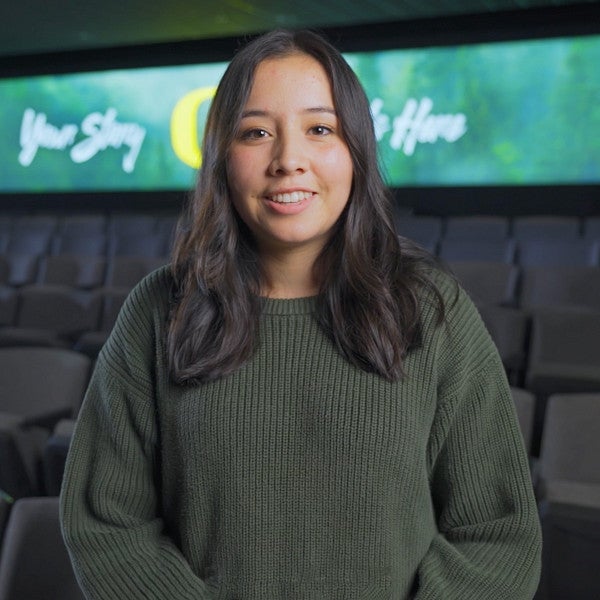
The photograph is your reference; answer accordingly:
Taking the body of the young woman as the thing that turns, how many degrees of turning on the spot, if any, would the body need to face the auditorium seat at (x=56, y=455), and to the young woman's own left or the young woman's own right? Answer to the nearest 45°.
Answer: approximately 135° to the young woman's own right

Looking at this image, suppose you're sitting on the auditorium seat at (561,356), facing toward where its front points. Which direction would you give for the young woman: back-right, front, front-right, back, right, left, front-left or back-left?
back

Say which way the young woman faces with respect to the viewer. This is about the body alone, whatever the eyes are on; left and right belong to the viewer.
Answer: facing the viewer

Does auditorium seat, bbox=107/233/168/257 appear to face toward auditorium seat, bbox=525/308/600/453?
no

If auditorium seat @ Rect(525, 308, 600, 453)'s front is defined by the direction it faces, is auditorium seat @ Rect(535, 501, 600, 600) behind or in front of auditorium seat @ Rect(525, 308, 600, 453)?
behind

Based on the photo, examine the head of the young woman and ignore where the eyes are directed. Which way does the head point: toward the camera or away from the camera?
toward the camera

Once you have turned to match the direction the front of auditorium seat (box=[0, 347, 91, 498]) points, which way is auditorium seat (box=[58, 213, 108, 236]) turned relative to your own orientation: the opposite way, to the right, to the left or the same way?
the same way
